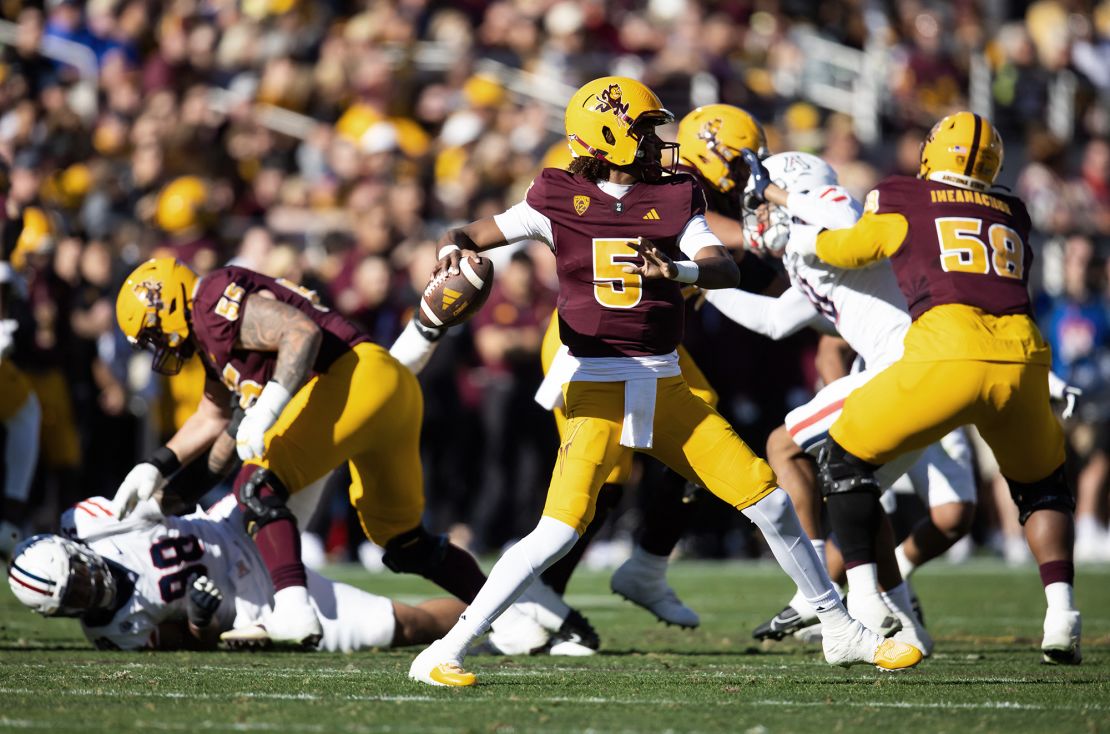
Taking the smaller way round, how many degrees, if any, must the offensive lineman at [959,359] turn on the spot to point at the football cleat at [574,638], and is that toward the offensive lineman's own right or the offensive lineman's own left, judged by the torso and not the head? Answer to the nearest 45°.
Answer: approximately 45° to the offensive lineman's own left

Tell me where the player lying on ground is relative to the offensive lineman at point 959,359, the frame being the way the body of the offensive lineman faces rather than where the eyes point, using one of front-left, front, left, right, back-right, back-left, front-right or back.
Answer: front-left

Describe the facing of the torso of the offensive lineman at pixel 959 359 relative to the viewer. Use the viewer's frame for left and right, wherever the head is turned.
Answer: facing away from the viewer and to the left of the viewer
